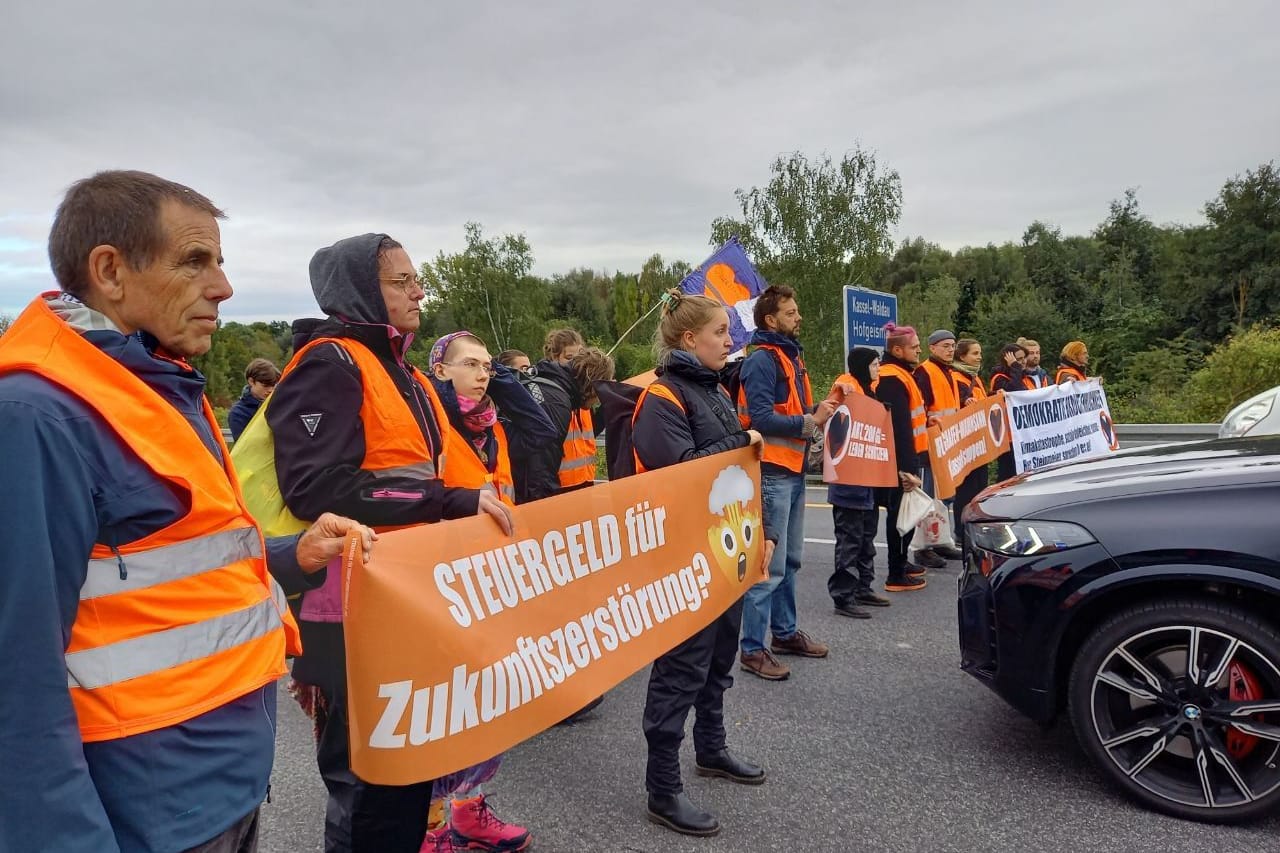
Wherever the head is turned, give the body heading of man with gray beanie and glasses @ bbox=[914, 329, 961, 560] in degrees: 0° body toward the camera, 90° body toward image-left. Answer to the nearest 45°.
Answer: approximately 315°

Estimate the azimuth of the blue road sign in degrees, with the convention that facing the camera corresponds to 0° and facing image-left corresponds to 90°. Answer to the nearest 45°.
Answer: approximately 315°

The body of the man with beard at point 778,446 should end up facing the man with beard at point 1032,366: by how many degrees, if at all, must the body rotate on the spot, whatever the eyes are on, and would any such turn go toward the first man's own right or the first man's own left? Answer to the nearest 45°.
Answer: approximately 45° to the first man's own left

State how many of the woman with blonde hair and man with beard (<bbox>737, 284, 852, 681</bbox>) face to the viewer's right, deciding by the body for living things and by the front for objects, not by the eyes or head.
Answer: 2

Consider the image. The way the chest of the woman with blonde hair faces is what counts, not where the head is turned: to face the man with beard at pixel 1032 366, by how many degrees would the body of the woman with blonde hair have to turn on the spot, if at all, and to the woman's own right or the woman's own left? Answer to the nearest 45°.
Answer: approximately 45° to the woman's own left

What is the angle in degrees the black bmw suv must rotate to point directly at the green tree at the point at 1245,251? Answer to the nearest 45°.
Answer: approximately 90° to its right

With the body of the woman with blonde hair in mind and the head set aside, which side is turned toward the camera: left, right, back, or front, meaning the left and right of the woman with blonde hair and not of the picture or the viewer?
right

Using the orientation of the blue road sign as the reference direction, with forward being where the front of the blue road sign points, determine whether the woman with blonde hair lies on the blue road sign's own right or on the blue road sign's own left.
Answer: on the blue road sign's own right

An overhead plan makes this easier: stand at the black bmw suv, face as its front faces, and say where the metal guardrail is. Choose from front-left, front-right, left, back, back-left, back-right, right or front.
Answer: right

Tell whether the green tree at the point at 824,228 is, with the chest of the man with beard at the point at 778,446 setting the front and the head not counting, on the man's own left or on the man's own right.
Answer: on the man's own left

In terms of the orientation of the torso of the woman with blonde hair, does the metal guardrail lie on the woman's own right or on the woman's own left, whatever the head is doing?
on the woman's own left

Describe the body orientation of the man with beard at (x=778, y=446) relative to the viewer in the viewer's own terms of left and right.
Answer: facing to the right of the viewer

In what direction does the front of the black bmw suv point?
to the viewer's left

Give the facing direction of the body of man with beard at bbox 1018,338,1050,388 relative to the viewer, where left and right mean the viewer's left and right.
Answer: facing the viewer and to the right of the viewer

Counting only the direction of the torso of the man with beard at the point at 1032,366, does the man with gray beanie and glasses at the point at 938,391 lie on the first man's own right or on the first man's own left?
on the first man's own right
